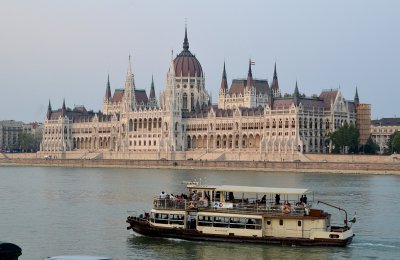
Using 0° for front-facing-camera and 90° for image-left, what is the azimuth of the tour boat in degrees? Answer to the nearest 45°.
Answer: approximately 90°
